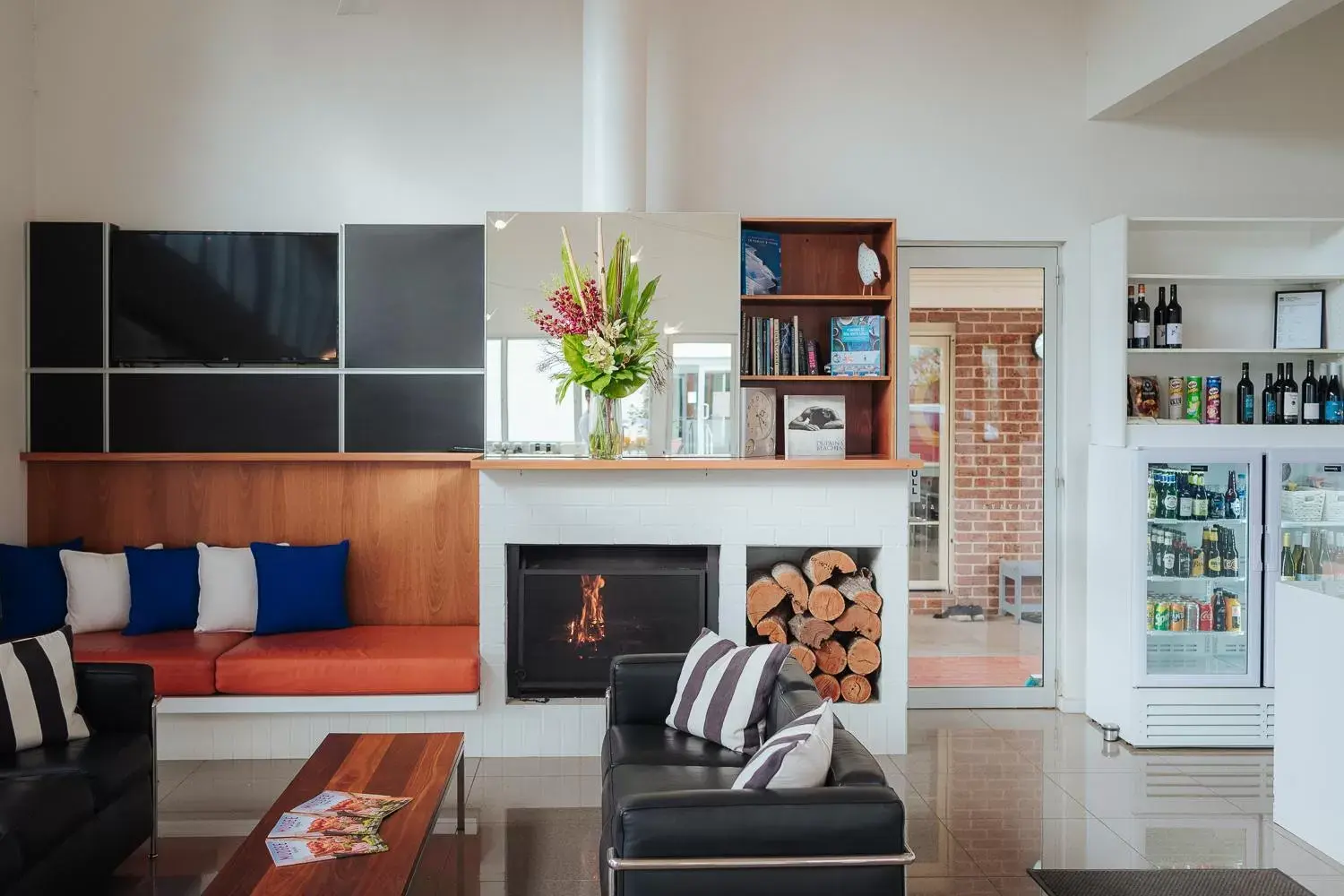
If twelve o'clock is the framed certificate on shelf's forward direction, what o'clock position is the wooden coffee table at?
The wooden coffee table is roughly at 1 o'clock from the framed certificate on shelf.

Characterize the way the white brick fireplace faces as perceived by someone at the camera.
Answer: facing the viewer

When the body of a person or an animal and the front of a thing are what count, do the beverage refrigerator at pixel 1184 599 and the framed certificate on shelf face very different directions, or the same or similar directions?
same or similar directions

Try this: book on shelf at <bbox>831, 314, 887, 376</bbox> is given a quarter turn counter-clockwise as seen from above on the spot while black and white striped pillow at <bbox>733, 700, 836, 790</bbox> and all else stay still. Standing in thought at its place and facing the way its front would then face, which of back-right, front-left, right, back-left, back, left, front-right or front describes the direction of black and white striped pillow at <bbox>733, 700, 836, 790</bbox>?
right

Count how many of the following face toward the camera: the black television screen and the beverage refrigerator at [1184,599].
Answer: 2

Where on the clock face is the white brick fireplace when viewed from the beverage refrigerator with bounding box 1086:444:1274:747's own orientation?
The white brick fireplace is roughly at 2 o'clock from the beverage refrigerator.

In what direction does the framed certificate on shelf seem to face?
toward the camera

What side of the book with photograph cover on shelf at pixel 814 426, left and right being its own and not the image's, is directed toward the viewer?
front

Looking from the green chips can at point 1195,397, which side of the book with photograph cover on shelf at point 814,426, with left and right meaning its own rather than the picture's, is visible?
left

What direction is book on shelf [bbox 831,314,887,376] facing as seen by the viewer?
toward the camera

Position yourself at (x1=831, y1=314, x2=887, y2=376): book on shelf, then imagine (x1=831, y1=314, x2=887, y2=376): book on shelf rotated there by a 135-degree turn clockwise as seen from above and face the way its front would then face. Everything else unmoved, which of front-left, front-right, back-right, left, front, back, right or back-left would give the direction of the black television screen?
front-left

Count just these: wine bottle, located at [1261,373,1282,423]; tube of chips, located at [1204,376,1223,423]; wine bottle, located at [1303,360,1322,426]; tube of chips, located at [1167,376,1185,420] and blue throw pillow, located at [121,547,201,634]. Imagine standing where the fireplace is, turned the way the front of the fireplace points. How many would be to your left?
4
